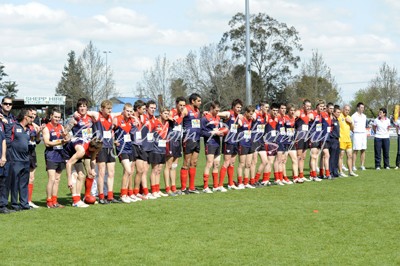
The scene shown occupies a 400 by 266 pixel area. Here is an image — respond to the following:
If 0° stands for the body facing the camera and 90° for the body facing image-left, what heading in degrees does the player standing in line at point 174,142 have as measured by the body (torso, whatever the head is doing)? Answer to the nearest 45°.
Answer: approximately 315°

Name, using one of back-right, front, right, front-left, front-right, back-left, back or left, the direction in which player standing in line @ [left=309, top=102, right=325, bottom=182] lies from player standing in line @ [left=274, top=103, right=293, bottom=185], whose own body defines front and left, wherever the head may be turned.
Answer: left

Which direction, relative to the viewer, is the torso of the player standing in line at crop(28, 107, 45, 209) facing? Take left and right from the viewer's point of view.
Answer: facing the viewer and to the right of the viewer

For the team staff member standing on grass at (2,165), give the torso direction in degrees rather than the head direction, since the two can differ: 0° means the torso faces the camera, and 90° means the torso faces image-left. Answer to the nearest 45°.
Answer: approximately 315°

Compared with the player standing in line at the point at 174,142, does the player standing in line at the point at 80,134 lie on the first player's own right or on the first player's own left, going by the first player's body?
on the first player's own right

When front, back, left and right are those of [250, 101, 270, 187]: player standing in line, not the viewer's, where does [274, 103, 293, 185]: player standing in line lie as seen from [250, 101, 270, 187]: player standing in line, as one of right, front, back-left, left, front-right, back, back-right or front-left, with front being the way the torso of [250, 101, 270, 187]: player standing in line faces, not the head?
left

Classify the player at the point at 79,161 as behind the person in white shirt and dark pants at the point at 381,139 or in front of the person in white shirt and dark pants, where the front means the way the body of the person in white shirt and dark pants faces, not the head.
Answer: in front

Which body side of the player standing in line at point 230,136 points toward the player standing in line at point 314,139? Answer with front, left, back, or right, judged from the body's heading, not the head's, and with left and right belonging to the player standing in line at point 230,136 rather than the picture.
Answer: left
